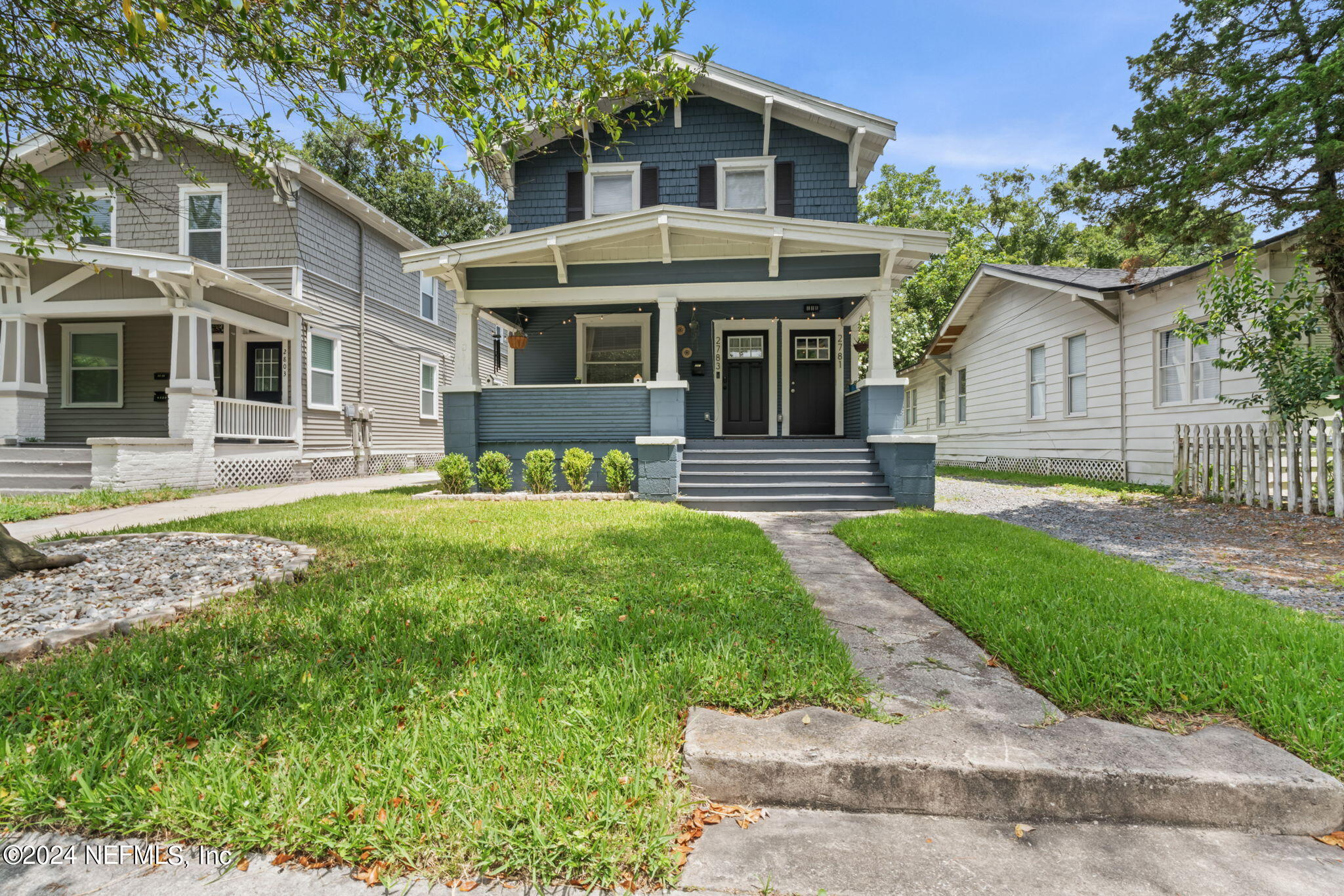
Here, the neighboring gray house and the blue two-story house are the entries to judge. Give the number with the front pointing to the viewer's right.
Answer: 0

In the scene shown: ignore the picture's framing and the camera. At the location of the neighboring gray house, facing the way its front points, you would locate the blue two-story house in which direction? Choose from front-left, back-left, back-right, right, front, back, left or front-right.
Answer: left

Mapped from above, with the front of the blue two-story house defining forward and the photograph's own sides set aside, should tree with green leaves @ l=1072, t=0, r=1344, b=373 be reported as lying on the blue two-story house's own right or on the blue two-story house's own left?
on the blue two-story house's own left

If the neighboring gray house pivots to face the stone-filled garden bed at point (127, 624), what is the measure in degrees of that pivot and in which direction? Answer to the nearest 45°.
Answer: approximately 45° to its left

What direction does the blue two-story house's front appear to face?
toward the camera

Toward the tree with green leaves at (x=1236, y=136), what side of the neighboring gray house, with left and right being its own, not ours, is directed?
left

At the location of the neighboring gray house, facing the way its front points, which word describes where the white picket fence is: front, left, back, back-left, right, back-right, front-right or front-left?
left

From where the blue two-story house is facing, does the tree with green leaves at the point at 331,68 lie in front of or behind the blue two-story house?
in front

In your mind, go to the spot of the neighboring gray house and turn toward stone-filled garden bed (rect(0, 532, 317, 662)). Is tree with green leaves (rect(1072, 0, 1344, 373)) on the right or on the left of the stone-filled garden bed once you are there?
left

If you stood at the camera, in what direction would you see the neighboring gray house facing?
facing the viewer and to the left of the viewer

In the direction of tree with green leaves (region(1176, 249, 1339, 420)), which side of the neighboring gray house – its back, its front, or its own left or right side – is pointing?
left
